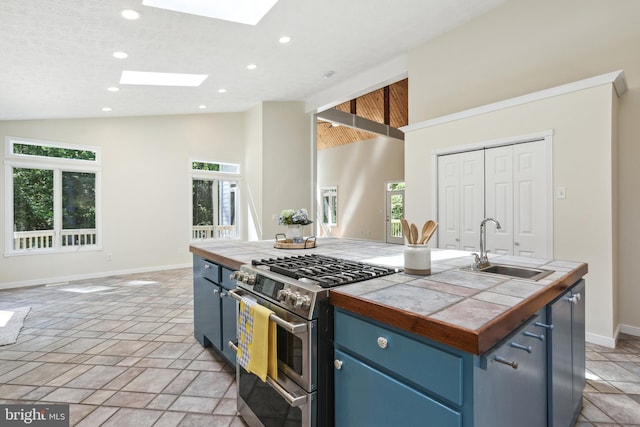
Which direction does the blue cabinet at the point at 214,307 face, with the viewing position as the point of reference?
facing the viewer and to the left of the viewer

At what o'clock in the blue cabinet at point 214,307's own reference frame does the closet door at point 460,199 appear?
The closet door is roughly at 7 o'clock from the blue cabinet.

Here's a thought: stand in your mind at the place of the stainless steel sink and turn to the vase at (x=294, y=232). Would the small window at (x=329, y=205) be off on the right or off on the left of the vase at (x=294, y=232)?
right

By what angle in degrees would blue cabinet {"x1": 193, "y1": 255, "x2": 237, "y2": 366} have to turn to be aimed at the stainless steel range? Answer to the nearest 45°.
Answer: approximately 45° to its left

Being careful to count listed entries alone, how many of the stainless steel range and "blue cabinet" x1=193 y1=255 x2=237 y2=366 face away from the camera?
0

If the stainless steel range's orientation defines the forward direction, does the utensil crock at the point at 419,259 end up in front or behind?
behind

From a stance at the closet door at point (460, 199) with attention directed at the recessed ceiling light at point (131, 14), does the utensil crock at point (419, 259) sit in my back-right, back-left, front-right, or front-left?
front-left

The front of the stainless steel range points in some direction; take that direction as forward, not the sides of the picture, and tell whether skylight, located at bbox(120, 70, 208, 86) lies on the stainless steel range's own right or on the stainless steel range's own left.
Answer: on the stainless steel range's own right

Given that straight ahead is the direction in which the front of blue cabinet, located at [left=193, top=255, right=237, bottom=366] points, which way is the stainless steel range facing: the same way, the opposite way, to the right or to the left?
the same way

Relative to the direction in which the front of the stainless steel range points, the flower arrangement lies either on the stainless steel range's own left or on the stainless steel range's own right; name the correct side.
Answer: on the stainless steel range's own right

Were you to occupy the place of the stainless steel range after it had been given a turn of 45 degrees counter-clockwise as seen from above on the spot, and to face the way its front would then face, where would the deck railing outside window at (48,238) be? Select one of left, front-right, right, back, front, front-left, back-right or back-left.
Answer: back-right

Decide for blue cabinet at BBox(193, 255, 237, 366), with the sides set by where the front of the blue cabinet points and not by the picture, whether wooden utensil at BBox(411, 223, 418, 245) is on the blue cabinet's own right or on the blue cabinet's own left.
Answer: on the blue cabinet's own left

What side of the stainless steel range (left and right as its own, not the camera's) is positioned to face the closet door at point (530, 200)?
back

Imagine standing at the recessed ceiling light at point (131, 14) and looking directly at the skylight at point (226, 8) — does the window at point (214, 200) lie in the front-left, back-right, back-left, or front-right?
front-left
